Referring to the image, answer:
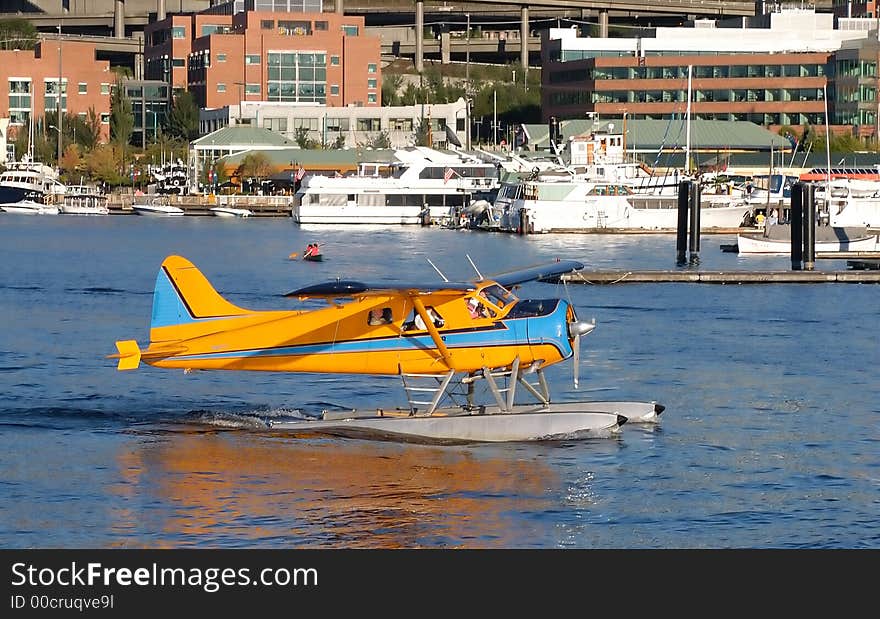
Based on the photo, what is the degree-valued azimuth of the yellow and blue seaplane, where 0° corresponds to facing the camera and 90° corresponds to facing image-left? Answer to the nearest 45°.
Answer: approximately 270°
